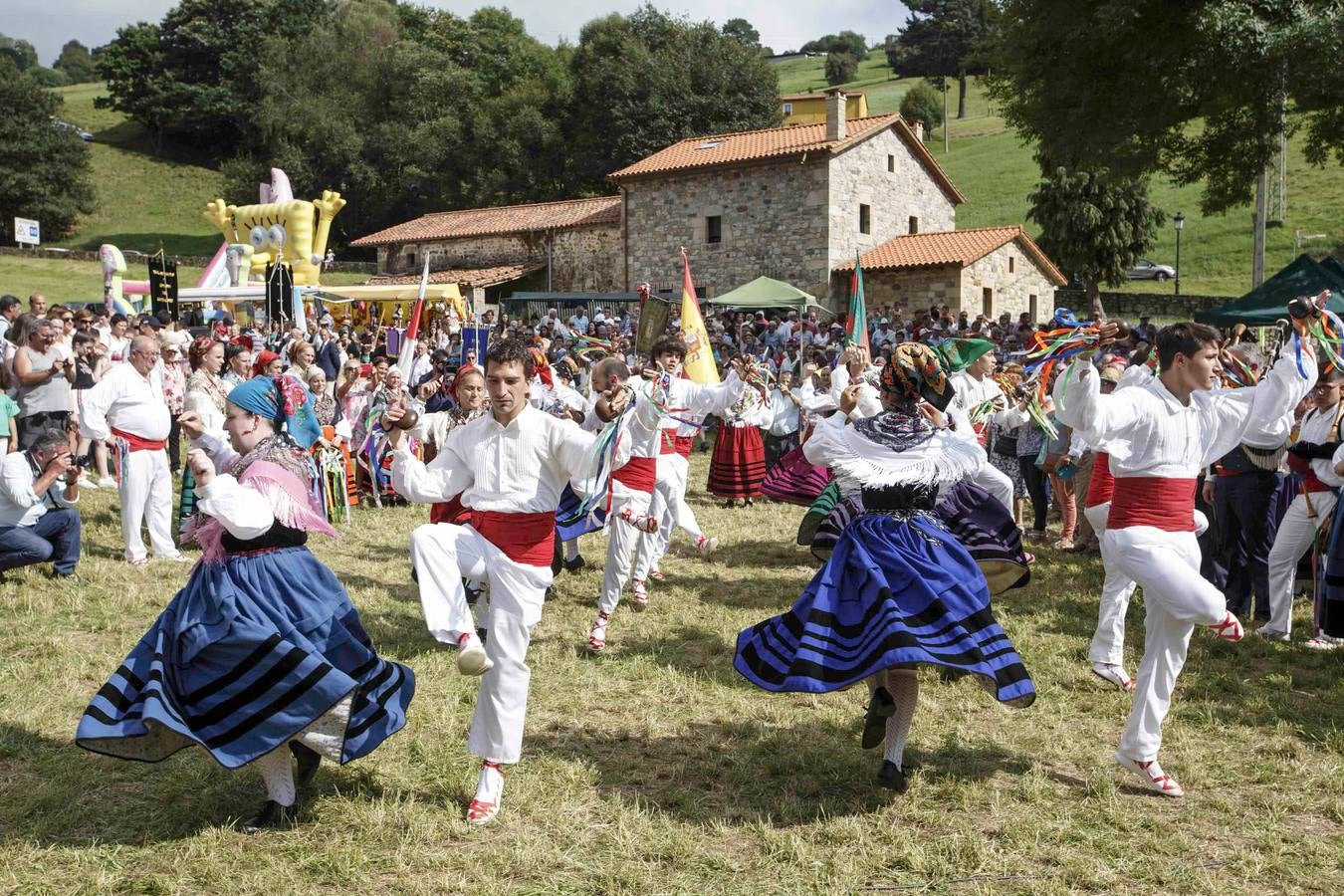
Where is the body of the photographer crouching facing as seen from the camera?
to the viewer's right

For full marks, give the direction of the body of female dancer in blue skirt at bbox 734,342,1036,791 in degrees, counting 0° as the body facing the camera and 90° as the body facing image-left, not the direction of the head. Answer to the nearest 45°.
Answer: approximately 180°

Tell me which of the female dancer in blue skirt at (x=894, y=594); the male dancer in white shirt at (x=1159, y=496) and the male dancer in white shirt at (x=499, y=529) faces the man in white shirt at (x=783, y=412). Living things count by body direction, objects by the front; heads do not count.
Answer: the female dancer in blue skirt

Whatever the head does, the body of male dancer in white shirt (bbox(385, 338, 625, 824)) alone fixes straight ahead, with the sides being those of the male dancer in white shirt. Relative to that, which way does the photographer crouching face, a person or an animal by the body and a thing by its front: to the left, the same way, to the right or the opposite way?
to the left

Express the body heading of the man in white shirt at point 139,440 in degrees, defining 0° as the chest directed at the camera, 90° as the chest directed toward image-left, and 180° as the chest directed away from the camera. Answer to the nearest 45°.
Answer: approximately 315°

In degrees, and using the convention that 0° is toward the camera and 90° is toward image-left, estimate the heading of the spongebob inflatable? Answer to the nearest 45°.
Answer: approximately 45°
